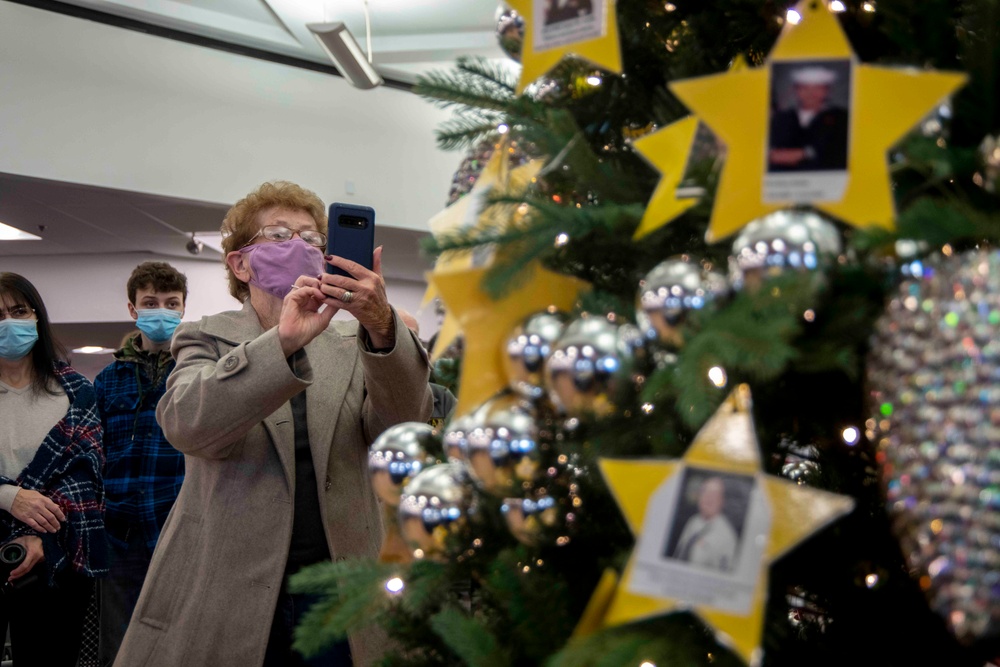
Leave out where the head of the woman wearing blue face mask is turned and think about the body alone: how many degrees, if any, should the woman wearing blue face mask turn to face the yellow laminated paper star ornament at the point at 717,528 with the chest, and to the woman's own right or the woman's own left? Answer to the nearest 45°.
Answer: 0° — they already face it

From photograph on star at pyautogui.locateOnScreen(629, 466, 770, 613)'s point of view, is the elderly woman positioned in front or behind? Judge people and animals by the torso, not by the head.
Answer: behind

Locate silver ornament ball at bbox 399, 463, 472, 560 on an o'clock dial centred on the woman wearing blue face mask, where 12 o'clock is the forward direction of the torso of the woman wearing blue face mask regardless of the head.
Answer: The silver ornament ball is roughly at 12 o'clock from the woman wearing blue face mask.

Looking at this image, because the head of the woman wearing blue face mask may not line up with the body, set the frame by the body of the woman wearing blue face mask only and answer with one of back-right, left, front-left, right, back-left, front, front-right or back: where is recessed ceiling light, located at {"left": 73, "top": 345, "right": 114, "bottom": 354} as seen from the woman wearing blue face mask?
back

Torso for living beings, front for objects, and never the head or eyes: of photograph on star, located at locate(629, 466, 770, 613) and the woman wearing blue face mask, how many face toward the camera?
2

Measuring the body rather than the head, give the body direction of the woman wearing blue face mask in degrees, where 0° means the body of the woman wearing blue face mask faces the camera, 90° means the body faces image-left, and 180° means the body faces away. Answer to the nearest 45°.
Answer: approximately 0°

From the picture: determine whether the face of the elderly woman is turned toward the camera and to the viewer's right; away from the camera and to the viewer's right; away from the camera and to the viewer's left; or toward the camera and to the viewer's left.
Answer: toward the camera and to the viewer's right

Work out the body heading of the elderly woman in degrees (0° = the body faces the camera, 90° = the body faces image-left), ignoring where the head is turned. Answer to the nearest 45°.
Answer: approximately 315°

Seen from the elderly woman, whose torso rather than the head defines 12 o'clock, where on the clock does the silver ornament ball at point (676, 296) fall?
The silver ornament ball is roughly at 1 o'clock from the elderly woman.

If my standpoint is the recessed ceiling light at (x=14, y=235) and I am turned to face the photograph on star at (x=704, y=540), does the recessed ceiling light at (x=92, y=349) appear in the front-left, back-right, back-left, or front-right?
back-left
